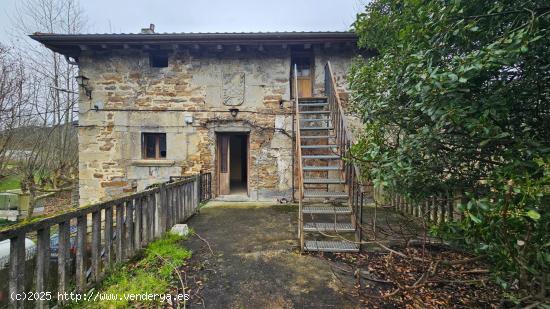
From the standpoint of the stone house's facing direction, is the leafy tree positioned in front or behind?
in front

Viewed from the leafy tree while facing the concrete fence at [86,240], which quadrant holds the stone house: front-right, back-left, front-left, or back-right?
front-right

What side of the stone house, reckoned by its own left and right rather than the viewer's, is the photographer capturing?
front

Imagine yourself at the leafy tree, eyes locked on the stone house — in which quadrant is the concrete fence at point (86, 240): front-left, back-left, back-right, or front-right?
front-left

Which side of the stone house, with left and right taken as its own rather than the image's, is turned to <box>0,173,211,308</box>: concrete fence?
front
